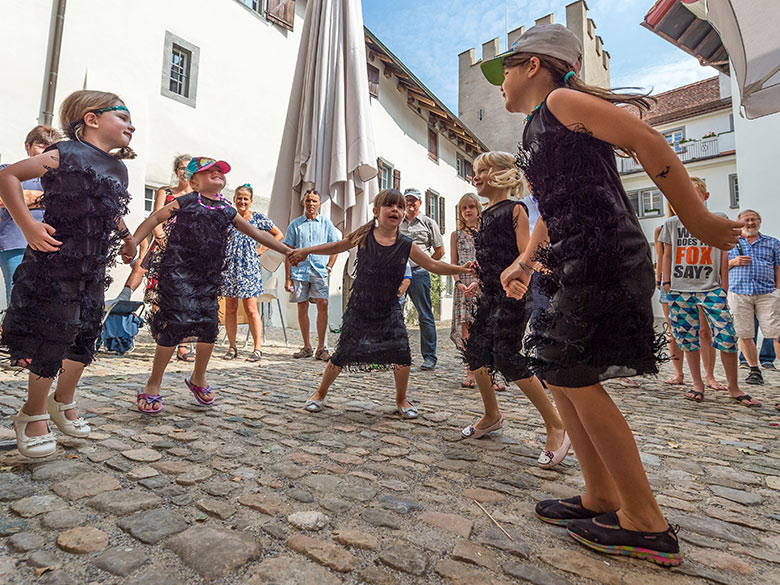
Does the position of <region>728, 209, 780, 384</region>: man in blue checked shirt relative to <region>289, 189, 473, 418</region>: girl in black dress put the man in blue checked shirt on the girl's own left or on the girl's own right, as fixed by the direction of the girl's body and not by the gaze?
on the girl's own left

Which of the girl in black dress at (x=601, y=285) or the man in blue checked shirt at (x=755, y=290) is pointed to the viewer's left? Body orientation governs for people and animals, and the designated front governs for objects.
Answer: the girl in black dress

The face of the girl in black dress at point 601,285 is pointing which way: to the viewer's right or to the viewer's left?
to the viewer's left

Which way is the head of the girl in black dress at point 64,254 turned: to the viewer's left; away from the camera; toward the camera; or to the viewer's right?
to the viewer's right

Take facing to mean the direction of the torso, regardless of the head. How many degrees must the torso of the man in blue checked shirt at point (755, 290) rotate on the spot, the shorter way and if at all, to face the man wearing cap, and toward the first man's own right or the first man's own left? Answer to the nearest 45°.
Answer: approximately 45° to the first man's own right

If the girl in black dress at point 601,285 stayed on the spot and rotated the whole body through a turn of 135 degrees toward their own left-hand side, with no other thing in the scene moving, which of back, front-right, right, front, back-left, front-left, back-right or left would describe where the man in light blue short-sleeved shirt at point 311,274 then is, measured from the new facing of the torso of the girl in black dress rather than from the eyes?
back

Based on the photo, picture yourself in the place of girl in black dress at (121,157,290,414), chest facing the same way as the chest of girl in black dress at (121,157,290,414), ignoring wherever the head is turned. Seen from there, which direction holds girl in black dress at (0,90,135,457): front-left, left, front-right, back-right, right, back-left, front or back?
right

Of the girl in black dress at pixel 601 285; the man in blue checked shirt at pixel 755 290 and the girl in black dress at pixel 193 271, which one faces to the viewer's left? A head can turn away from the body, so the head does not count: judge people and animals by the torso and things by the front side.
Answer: the girl in black dress at pixel 601 285

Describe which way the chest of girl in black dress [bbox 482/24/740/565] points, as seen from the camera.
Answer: to the viewer's left
